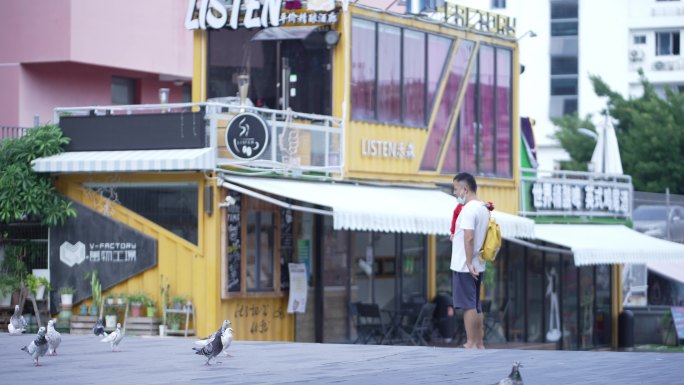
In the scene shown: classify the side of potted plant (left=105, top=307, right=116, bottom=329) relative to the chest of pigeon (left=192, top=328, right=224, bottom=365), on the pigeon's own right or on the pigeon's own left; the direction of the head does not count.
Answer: on the pigeon's own left

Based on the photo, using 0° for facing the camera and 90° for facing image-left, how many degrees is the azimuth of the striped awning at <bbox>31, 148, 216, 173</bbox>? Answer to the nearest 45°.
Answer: approximately 0°

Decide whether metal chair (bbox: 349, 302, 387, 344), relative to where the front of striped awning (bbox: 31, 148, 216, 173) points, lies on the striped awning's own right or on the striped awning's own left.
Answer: on the striped awning's own left

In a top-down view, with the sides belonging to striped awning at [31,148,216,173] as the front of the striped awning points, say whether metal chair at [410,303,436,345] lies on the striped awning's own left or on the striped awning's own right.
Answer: on the striped awning's own left

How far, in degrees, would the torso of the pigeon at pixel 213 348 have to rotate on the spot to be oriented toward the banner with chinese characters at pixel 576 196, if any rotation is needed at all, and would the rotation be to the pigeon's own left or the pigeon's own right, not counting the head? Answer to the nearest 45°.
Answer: approximately 45° to the pigeon's own left

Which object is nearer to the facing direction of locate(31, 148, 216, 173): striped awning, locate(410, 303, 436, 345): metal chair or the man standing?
the man standing

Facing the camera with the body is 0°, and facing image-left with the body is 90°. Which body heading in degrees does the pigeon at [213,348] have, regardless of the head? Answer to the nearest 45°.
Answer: approximately 270°

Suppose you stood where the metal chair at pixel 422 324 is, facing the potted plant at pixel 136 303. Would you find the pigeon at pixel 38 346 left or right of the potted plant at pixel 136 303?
left

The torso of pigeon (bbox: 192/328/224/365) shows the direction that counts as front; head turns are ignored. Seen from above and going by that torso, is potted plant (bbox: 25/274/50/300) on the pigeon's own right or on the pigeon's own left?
on the pigeon's own left

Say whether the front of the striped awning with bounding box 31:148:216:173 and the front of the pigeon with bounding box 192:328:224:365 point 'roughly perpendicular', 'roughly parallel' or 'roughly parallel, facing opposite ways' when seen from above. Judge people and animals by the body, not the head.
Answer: roughly perpendicular

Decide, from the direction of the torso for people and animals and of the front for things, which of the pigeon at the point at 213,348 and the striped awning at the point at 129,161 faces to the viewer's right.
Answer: the pigeon

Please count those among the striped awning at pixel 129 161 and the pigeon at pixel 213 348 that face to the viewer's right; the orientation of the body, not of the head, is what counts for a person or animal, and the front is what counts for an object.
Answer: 1
